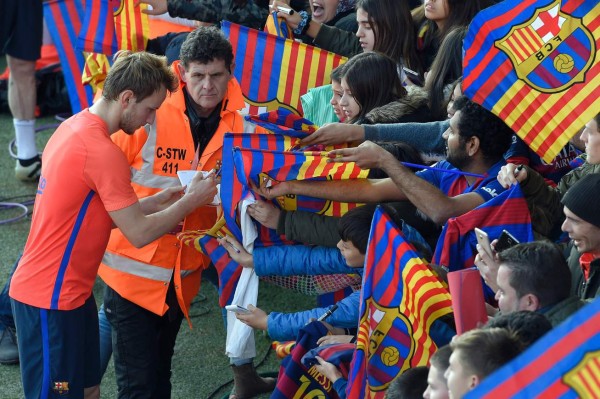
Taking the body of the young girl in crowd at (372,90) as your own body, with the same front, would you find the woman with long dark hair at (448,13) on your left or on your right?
on your right

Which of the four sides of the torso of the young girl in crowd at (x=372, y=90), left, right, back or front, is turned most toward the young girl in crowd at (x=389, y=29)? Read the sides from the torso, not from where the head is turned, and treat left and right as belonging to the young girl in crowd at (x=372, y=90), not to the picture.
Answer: right

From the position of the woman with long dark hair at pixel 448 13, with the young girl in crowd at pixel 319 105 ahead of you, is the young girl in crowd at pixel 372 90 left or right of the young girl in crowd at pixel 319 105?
left

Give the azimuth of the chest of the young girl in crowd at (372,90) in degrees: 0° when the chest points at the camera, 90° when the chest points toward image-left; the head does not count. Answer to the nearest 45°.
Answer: approximately 90°

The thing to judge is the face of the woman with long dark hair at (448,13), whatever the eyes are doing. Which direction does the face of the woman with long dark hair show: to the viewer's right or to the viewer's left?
to the viewer's left

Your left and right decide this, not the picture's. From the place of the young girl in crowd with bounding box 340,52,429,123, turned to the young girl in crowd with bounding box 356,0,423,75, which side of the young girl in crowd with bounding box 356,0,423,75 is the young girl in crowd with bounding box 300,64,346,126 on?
left

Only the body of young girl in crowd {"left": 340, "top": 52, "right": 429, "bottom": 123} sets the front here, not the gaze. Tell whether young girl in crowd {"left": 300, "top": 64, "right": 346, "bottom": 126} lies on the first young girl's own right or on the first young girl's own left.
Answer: on the first young girl's own right
